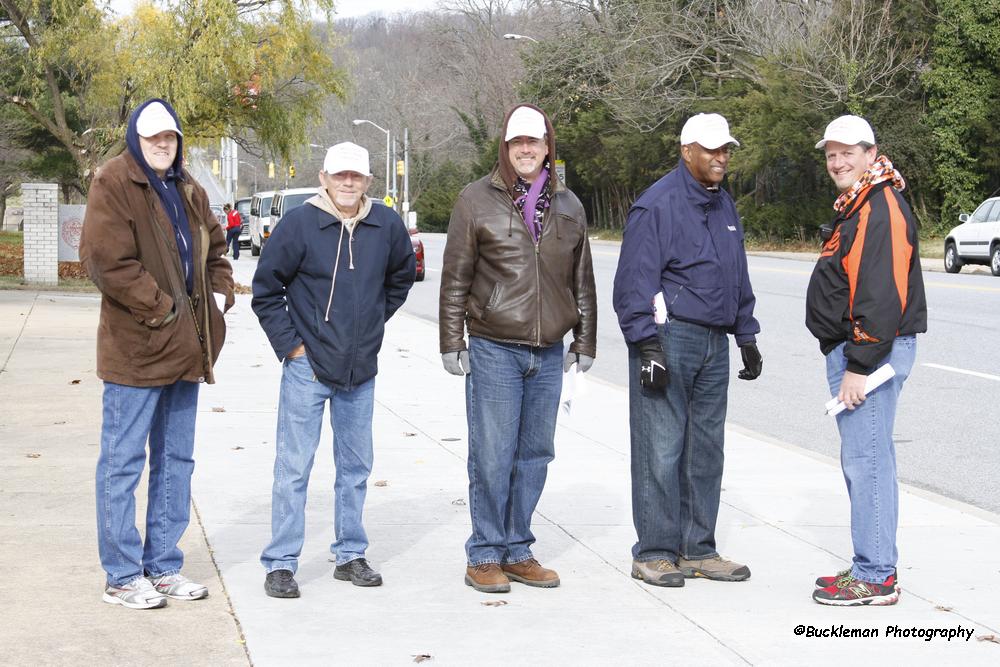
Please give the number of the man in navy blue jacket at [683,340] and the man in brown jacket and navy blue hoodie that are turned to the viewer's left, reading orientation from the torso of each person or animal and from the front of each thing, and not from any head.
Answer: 0

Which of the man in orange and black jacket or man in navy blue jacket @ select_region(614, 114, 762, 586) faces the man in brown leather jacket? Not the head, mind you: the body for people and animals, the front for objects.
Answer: the man in orange and black jacket

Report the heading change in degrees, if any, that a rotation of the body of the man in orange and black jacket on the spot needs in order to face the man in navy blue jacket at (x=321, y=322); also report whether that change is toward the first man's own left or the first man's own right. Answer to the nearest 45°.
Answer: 0° — they already face them

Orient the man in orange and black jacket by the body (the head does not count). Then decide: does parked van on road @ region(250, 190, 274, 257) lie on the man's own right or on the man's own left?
on the man's own right

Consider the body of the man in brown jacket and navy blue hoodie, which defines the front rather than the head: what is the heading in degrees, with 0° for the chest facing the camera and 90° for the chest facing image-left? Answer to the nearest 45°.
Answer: approximately 315°

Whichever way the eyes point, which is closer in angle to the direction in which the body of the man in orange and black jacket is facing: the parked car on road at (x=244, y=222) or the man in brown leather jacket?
the man in brown leather jacket

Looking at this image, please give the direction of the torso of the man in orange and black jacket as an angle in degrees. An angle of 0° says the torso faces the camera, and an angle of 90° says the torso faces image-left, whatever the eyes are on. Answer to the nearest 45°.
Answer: approximately 90°

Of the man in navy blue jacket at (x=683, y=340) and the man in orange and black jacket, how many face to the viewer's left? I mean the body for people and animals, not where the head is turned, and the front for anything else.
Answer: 1

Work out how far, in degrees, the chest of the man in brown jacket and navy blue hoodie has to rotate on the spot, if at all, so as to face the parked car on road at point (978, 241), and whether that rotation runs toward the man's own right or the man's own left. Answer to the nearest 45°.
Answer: approximately 90° to the man's own left

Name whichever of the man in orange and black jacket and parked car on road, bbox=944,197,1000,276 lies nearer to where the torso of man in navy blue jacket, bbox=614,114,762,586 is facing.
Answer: the man in orange and black jacket

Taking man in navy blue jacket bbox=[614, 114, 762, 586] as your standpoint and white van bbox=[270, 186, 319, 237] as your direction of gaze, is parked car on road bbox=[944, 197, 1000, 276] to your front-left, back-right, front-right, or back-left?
front-right

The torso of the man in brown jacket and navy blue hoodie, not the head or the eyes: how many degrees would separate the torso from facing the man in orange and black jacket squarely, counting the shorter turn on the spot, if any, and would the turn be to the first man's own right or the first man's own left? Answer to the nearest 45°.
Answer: approximately 45° to the first man's own left
